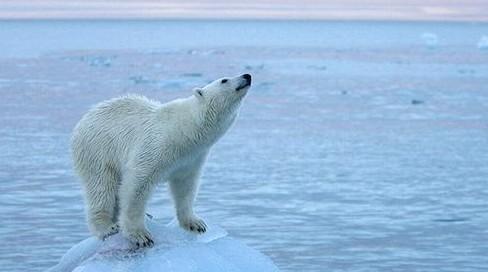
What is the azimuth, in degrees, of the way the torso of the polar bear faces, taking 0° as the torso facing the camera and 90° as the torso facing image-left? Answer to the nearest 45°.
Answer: approximately 315°
